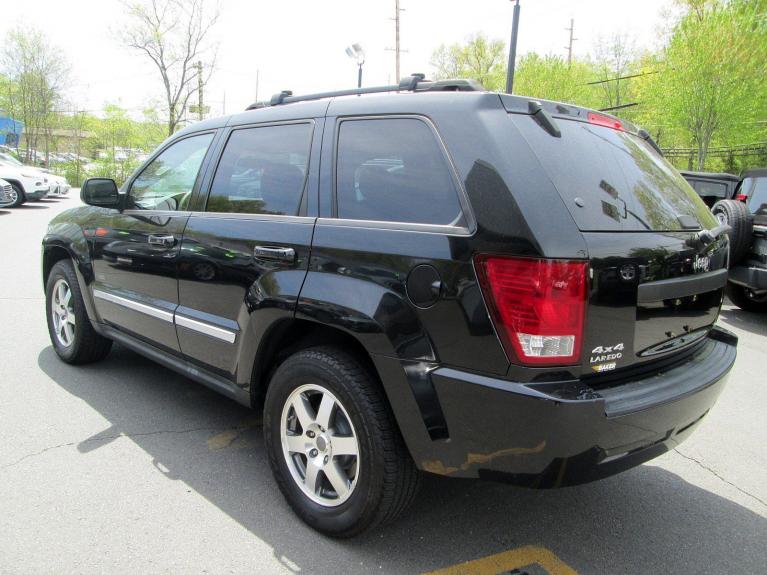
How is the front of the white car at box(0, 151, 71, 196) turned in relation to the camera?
facing the viewer and to the right of the viewer

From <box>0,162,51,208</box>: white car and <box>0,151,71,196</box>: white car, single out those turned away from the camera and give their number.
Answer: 0

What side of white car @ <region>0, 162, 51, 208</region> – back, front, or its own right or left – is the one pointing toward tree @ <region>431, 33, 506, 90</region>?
left

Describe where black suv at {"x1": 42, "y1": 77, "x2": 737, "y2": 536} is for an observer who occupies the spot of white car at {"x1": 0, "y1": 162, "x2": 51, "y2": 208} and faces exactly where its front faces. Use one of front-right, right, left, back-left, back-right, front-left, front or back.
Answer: front-right

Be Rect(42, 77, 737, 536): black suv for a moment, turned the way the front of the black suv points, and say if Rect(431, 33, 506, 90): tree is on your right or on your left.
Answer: on your right

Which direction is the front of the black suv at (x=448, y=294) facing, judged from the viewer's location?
facing away from the viewer and to the left of the viewer

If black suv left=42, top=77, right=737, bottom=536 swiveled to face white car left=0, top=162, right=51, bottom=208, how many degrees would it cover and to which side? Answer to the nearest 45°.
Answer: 0° — it already faces it

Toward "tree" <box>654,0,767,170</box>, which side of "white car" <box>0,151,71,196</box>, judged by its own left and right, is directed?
front

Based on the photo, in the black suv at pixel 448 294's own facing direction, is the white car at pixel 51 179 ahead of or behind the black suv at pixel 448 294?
ahead
